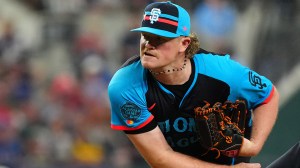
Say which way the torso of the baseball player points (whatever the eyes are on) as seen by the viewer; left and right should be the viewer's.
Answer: facing the viewer and to the left of the viewer
